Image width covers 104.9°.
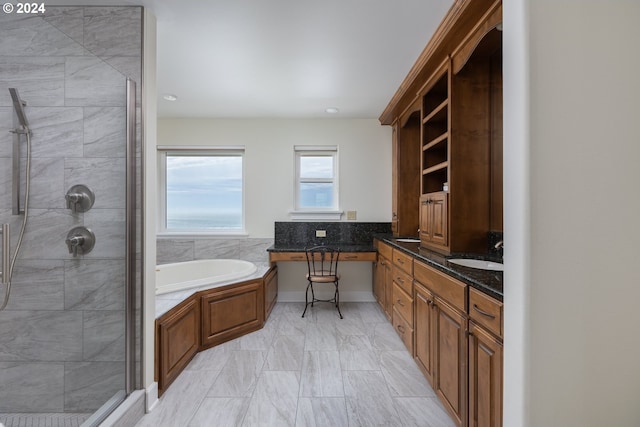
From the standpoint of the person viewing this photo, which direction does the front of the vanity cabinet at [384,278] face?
facing to the left of the viewer

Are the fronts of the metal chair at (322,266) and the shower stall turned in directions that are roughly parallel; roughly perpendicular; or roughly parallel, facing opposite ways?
roughly perpendicular

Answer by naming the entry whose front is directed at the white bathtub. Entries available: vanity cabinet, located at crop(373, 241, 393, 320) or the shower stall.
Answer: the vanity cabinet

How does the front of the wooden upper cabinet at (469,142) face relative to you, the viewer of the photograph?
facing to the left of the viewer

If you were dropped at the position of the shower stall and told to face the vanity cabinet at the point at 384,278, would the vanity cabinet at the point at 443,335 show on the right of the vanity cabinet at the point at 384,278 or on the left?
right

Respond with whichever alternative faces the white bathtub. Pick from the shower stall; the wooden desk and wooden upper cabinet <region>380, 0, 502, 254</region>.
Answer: the wooden upper cabinet

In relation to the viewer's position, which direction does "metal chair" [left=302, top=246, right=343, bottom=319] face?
facing away from the viewer

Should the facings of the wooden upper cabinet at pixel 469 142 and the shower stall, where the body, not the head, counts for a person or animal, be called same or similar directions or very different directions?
very different directions

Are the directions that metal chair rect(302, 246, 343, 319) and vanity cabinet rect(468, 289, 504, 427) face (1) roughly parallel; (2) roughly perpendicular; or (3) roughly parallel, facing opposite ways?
roughly perpendicular
